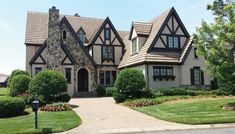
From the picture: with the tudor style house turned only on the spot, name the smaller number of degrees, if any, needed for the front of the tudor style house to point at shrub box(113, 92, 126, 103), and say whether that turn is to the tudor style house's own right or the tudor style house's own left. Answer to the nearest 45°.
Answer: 0° — it already faces it

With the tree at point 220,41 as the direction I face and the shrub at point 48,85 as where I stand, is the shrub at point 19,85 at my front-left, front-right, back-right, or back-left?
back-left

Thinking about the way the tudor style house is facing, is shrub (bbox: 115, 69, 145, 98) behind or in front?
in front

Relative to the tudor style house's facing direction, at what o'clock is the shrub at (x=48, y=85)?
The shrub is roughly at 1 o'clock from the tudor style house.

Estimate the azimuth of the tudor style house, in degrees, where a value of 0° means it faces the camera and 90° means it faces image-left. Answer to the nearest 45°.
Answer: approximately 0°

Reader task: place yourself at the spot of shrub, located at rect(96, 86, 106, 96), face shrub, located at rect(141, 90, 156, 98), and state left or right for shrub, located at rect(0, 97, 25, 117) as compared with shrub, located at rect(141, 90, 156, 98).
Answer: right

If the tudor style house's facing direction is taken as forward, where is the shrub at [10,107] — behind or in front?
in front

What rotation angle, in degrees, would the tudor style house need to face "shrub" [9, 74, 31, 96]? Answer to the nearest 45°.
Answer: approximately 45° to its right

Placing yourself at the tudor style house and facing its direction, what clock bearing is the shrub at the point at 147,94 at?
The shrub is roughly at 11 o'clock from the tudor style house.
